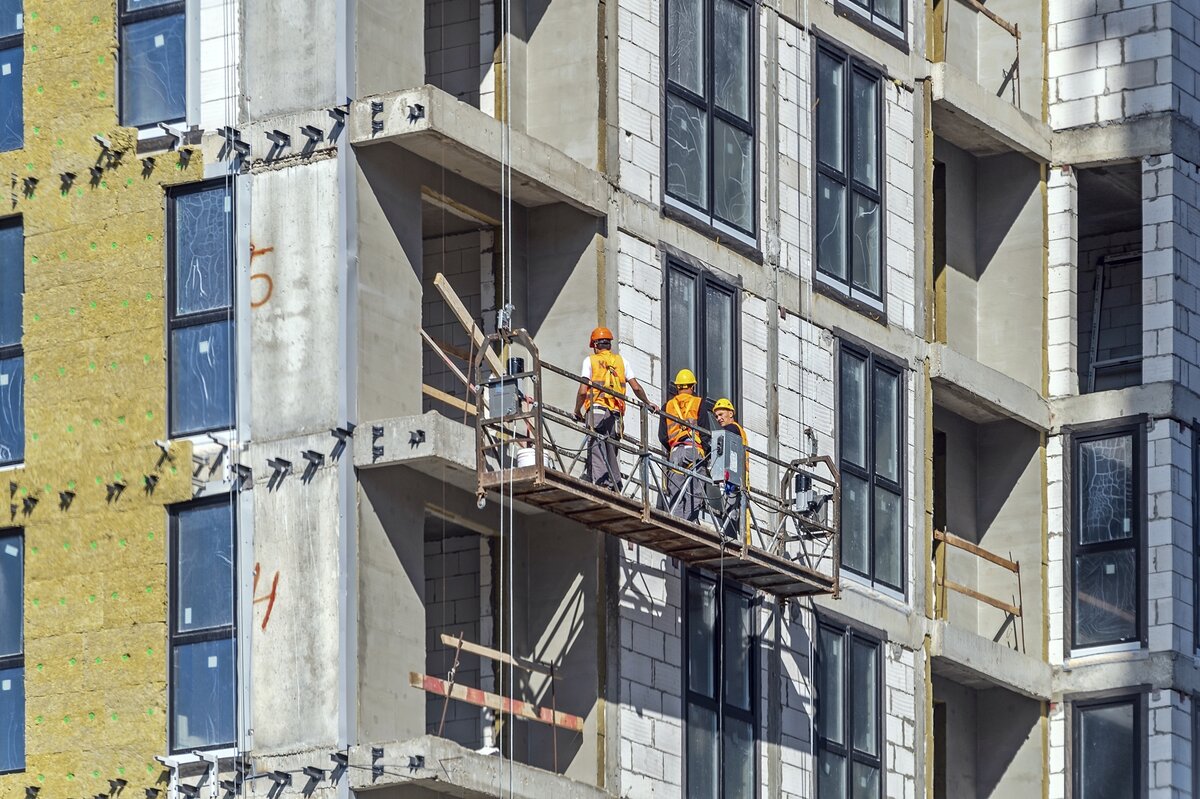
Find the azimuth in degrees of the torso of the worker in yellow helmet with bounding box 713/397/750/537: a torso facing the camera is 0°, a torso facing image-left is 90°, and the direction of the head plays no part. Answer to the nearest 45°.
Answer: approximately 45°
